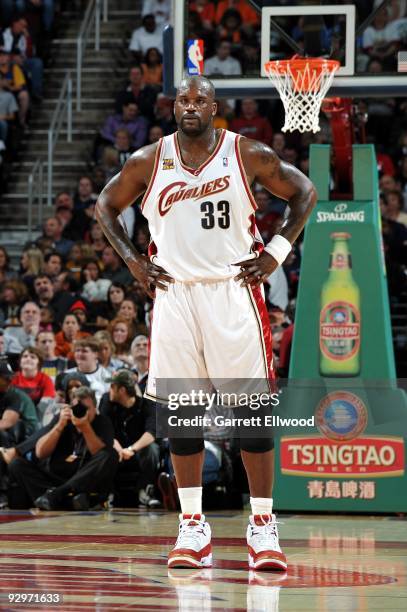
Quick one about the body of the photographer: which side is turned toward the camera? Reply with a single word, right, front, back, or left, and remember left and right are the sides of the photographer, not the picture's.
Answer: front

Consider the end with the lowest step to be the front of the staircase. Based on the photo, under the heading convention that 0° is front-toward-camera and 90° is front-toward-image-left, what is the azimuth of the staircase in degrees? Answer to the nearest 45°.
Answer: approximately 0°

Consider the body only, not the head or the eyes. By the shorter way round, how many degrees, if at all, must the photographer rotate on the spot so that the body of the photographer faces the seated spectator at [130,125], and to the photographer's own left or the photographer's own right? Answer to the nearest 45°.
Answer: approximately 180°

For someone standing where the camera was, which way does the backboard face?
facing the viewer

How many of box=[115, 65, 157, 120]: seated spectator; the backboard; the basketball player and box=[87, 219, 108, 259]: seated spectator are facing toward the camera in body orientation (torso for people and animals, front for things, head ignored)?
4

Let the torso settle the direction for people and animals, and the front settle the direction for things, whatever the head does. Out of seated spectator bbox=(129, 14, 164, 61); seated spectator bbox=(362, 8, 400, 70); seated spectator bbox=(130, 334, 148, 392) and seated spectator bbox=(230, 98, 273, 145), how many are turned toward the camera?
4

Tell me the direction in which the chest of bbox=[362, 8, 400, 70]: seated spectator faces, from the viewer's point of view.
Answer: toward the camera

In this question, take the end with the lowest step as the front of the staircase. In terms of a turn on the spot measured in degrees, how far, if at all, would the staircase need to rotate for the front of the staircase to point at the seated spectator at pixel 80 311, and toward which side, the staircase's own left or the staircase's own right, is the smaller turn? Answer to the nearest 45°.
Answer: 0° — it already faces them

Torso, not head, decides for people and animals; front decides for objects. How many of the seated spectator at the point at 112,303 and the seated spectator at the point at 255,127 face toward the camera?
2

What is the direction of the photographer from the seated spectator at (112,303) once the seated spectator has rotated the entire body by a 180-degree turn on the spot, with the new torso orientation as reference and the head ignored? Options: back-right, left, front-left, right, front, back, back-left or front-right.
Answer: back

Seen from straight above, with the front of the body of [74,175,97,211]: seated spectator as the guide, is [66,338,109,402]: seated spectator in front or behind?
in front

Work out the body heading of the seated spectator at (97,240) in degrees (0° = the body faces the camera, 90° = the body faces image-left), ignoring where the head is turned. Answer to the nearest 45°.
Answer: approximately 0°

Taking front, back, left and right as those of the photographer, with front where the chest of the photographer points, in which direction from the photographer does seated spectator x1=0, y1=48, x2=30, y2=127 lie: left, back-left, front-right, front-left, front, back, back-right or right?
back
